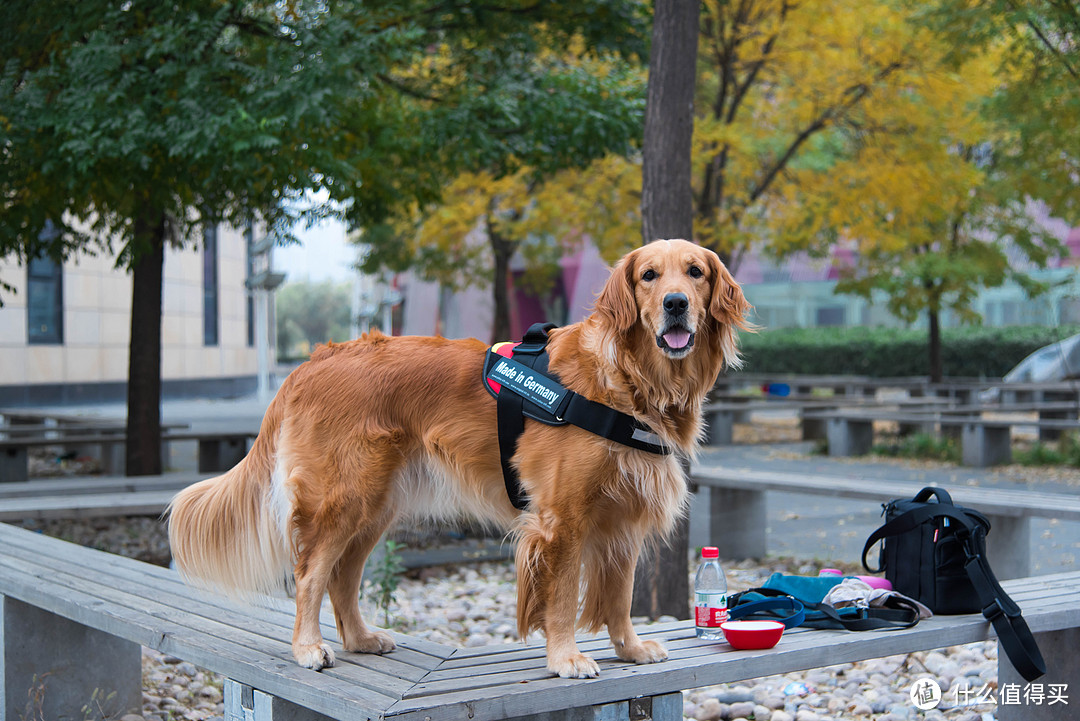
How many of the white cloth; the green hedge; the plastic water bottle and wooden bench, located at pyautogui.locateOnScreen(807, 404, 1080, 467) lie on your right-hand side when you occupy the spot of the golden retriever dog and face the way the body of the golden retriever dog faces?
0

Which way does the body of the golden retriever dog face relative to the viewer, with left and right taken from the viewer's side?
facing the viewer and to the right of the viewer

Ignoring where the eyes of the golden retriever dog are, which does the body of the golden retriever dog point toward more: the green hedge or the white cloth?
the white cloth

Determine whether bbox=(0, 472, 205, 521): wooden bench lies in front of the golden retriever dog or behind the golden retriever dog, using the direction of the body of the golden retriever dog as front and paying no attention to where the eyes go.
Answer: behind

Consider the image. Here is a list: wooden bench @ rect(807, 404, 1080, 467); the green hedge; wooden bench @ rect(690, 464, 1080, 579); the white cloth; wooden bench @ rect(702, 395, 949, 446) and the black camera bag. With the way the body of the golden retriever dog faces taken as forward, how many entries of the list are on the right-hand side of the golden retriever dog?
0

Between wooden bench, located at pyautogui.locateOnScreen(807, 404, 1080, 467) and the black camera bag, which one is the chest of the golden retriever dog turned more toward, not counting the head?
the black camera bag

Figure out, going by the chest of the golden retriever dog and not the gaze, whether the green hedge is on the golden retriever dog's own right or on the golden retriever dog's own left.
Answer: on the golden retriever dog's own left

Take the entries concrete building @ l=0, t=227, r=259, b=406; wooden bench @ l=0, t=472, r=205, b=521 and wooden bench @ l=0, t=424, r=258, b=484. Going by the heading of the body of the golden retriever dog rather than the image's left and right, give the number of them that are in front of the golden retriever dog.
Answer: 0

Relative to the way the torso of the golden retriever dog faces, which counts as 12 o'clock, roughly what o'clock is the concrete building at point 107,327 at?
The concrete building is roughly at 7 o'clock from the golden retriever dog.

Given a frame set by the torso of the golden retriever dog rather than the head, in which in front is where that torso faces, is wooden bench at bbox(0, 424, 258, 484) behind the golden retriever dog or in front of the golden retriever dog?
behind

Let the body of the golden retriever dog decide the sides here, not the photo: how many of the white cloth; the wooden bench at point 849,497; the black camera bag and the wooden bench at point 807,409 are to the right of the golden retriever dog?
0

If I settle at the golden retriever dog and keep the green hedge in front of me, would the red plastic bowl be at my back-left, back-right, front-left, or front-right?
front-right

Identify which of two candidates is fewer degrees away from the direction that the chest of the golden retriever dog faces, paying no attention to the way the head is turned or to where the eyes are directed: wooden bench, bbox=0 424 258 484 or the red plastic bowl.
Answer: the red plastic bowl
